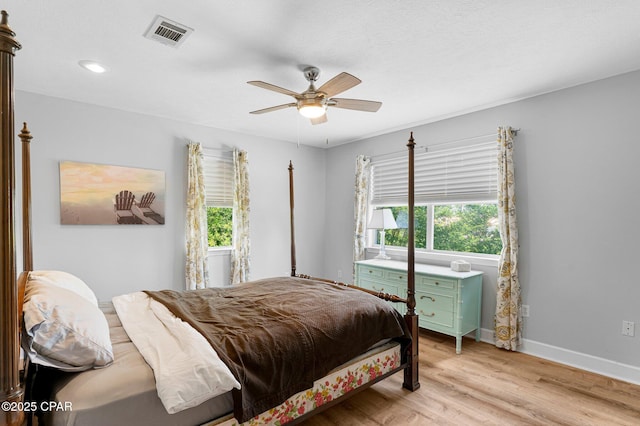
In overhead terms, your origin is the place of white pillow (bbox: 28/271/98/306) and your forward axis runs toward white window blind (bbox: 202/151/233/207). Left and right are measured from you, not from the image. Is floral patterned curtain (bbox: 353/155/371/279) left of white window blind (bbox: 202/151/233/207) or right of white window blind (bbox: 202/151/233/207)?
right

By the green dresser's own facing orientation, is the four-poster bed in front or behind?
in front

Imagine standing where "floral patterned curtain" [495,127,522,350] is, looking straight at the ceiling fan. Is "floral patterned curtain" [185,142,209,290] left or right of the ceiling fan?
right

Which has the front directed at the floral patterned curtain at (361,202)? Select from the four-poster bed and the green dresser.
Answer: the four-poster bed

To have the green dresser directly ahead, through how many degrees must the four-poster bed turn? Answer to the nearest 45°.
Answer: approximately 45° to its right

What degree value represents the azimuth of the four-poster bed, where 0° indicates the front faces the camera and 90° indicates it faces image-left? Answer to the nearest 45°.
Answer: approximately 225°

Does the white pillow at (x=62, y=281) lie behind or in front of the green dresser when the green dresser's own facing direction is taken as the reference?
in front

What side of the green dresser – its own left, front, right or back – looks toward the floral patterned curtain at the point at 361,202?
right

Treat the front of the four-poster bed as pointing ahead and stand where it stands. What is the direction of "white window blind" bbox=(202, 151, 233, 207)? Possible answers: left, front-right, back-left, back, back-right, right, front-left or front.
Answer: front-left

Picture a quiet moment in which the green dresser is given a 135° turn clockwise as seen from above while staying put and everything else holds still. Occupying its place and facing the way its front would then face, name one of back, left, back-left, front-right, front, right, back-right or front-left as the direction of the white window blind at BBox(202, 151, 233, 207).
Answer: left

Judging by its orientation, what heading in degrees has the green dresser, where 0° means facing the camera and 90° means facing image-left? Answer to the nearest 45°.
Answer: approximately 45°
